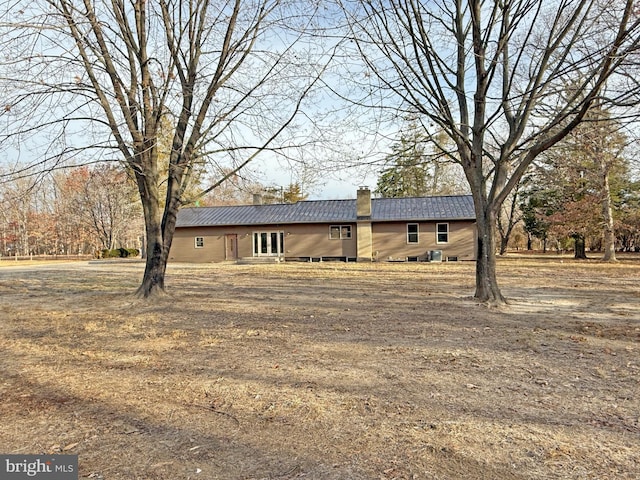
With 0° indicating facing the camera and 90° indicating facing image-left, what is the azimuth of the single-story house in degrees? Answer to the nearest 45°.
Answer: approximately 180°
